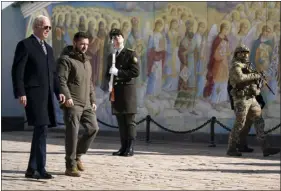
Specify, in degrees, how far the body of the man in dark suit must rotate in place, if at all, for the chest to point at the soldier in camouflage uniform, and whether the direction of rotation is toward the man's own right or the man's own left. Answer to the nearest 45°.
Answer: approximately 90° to the man's own left

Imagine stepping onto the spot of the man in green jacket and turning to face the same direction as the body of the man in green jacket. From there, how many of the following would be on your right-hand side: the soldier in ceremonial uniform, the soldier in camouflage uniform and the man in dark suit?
1

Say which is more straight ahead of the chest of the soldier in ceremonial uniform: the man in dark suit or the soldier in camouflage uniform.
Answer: the man in dark suit

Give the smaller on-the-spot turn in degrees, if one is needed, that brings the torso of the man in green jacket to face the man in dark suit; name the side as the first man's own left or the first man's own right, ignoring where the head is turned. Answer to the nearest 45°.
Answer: approximately 90° to the first man's own right

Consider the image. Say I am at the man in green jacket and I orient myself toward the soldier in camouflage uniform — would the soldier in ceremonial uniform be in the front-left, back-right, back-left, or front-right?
front-left

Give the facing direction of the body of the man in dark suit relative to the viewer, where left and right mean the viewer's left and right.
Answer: facing the viewer and to the right of the viewer

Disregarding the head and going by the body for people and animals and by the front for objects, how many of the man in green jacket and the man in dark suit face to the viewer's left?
0

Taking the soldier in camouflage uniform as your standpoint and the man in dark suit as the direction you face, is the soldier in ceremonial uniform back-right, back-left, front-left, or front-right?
front-right

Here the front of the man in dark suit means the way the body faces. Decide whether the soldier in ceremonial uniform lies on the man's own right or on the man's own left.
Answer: on the man's own left

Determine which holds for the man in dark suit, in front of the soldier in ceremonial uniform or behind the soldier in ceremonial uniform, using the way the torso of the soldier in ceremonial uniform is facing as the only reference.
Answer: in front

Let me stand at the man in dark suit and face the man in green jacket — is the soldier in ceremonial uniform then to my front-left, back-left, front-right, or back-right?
front-left

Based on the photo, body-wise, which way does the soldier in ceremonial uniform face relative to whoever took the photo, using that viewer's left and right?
facing the viewer and to the left of the viewer

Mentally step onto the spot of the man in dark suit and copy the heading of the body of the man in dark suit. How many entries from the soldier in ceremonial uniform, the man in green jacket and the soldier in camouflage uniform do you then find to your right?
0

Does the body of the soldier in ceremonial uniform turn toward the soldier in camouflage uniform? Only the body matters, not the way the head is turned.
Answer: no

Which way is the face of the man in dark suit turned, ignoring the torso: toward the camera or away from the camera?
toward the camera

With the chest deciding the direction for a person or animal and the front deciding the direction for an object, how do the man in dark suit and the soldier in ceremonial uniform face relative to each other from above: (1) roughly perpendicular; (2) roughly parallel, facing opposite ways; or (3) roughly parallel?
roughly perpendicular

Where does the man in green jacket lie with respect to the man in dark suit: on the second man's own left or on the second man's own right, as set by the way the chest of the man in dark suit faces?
on the second man's own left

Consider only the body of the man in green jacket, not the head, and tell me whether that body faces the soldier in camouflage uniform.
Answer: no

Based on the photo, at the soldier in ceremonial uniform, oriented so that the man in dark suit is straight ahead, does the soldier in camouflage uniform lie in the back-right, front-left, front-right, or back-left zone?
back-left
